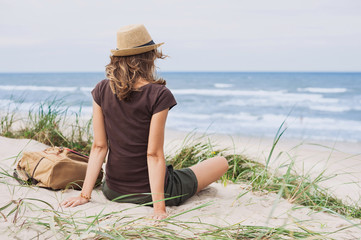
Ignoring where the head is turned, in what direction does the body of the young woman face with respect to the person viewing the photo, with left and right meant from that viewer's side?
facing away from the viewer and to the right of the viewer

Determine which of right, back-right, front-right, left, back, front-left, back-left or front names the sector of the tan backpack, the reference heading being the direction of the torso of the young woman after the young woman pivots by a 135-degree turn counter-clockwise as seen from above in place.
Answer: front-right
